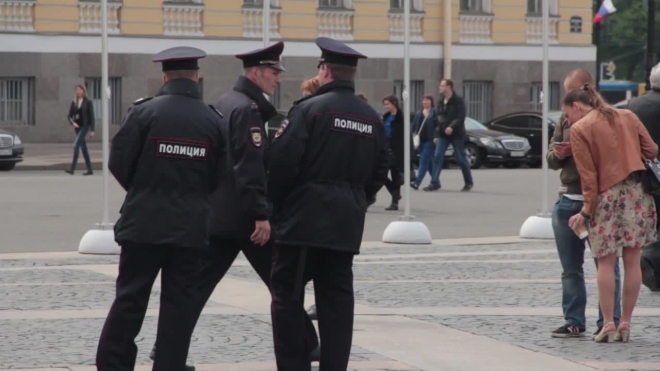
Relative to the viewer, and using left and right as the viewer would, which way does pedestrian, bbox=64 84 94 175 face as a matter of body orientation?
facing the viewer and to the left of the viewer

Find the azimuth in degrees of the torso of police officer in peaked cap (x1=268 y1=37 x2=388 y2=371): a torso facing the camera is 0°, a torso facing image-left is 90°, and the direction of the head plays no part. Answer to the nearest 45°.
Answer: approximately 135°

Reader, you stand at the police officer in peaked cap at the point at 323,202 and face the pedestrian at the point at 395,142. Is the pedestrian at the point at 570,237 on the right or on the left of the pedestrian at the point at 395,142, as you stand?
right

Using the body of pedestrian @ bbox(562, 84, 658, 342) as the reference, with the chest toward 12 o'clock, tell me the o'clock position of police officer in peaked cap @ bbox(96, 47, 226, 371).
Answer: The police officer in peaked cap is roughly at 9 o'clock from the pedestrian.

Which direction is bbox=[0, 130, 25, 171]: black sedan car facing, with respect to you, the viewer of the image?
facing the viewer and to the right of the viewer

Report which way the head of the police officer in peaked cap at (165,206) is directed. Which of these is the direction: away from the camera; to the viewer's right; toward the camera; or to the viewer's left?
away from the camera

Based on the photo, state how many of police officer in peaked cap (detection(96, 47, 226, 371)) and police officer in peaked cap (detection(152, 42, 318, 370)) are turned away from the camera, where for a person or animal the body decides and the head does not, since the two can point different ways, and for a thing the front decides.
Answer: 1

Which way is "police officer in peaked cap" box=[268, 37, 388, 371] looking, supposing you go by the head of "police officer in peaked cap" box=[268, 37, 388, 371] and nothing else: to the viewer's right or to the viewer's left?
to the viewer's left

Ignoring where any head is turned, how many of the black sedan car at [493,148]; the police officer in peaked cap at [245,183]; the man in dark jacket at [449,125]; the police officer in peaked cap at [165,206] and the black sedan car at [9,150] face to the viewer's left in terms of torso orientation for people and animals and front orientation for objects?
1

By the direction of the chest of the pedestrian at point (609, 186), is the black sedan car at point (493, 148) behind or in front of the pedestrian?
in front

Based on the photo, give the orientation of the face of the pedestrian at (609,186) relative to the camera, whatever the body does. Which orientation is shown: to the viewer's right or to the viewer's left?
to the viewer's left

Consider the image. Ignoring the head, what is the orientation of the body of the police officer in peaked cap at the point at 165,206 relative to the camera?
away from the camera
